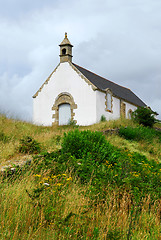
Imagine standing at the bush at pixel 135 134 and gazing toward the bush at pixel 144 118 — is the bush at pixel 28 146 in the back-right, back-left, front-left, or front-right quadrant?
back-left

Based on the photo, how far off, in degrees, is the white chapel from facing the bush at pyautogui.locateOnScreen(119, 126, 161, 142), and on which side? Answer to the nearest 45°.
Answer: approximately 90° to its left

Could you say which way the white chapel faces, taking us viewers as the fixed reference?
facing the viewer and to the left of the viewer

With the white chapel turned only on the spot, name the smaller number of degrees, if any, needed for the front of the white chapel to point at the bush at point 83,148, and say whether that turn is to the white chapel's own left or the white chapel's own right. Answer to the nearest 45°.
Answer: approximately 45° to the white chapel's own left

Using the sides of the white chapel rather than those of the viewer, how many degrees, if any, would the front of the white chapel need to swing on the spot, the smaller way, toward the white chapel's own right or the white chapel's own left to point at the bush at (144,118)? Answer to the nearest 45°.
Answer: approximately 90° to the white chapel's own left

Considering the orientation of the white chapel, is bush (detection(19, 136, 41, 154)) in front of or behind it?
in front
